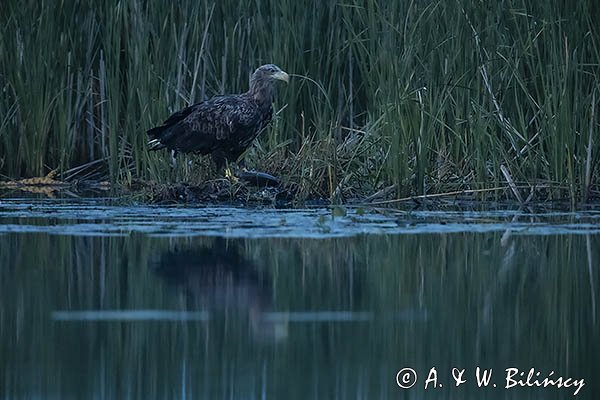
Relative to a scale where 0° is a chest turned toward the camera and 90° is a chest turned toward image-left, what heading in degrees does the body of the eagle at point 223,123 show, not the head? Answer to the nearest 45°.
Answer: approximately 270°
